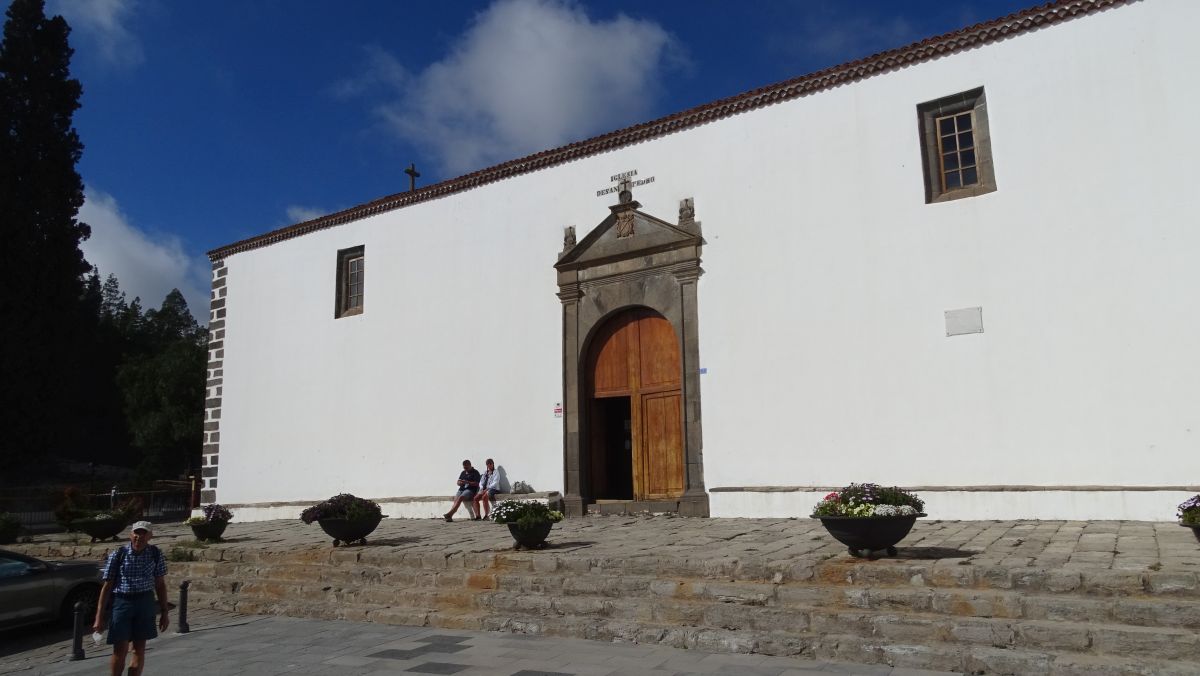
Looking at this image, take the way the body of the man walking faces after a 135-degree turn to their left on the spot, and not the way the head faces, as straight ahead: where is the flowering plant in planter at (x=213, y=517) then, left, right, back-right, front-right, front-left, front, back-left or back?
front-left

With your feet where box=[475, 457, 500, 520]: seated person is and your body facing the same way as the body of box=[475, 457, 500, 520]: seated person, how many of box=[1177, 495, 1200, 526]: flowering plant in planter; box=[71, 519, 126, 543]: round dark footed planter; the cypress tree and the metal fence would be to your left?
1

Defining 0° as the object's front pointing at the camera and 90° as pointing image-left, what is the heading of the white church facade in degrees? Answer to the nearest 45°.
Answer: approximately 45°

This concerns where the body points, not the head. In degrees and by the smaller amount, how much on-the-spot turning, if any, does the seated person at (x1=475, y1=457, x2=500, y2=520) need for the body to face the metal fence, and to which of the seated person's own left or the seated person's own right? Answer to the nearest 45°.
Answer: approximately 90° to the seated person's own right

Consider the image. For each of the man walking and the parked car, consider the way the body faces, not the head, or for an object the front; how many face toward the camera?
1

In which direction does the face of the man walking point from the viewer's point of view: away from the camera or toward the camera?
toward the camera

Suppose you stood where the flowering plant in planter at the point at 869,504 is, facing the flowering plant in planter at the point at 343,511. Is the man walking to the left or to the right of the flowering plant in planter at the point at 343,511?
left

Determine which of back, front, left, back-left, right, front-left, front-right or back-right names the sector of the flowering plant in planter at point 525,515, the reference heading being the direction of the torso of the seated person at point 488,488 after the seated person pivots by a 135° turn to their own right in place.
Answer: back

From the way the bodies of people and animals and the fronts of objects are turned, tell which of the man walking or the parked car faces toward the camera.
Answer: the man walking

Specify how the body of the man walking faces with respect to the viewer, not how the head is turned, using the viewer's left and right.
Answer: facing the viewer

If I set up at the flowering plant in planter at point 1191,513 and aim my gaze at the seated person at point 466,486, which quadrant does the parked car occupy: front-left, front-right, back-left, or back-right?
front-left

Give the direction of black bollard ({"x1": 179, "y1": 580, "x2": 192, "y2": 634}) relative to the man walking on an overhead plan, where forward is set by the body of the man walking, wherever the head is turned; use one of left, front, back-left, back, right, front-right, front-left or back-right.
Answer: back
